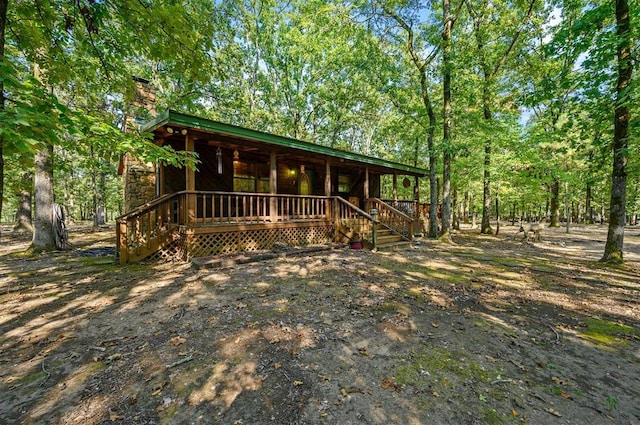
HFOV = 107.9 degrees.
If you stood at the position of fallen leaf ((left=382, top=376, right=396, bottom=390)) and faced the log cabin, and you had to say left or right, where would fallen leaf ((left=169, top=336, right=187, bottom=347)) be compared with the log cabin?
left

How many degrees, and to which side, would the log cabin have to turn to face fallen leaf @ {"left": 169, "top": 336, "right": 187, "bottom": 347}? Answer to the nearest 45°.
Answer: approximately 45° to its right

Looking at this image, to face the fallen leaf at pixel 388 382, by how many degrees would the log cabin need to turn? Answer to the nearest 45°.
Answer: approximately 45° to its right

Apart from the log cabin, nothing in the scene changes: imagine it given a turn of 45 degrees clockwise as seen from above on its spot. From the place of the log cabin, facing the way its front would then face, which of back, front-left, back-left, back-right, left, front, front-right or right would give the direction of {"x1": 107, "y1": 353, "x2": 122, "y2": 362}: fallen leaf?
front

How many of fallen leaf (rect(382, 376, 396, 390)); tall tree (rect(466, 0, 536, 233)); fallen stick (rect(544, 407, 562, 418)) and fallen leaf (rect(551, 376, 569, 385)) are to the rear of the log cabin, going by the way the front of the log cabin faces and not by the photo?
0

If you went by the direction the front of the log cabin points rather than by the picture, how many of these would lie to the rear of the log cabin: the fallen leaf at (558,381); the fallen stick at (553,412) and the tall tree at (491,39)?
0

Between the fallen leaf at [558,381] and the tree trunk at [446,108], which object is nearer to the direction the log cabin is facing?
the fallen leaf

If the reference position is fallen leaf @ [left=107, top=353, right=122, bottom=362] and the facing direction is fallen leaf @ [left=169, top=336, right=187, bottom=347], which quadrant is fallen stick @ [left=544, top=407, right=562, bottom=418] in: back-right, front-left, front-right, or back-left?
front-right

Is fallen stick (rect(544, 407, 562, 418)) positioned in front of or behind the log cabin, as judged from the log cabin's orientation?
in front

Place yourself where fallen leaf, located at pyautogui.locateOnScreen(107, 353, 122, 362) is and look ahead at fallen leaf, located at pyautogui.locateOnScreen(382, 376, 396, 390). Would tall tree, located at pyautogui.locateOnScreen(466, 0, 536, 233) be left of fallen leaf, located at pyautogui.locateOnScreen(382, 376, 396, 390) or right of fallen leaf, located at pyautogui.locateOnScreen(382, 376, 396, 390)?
left

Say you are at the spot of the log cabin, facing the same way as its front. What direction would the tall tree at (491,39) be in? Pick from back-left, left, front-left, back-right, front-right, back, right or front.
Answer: front-left

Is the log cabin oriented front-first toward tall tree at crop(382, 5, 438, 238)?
no

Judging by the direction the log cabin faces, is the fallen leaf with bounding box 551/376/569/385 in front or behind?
in front

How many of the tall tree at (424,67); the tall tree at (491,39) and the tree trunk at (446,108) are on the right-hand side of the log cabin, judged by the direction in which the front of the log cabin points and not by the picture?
0
